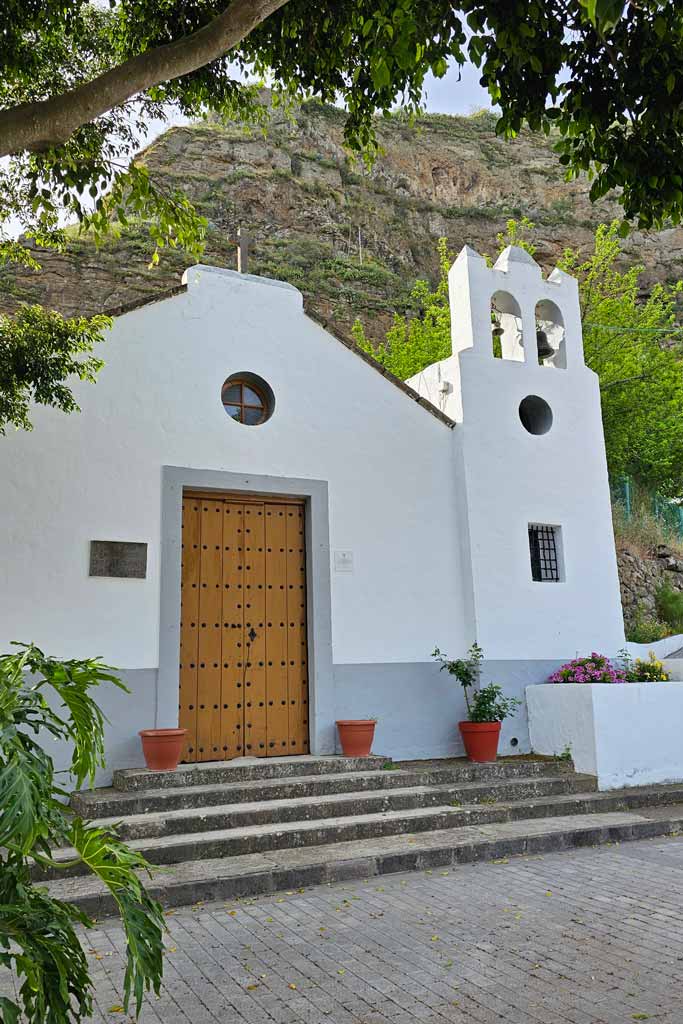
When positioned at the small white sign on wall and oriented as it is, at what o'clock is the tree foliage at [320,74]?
The tree foliage is roughly at 12 o'clock from the small white sign on wall.

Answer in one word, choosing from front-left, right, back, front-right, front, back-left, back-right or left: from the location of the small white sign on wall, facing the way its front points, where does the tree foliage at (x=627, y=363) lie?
back-left

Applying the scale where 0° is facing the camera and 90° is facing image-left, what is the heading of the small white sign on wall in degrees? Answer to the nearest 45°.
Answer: approximately 0°

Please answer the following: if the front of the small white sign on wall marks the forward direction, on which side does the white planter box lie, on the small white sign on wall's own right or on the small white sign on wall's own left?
on the small white sign on wall's own left
